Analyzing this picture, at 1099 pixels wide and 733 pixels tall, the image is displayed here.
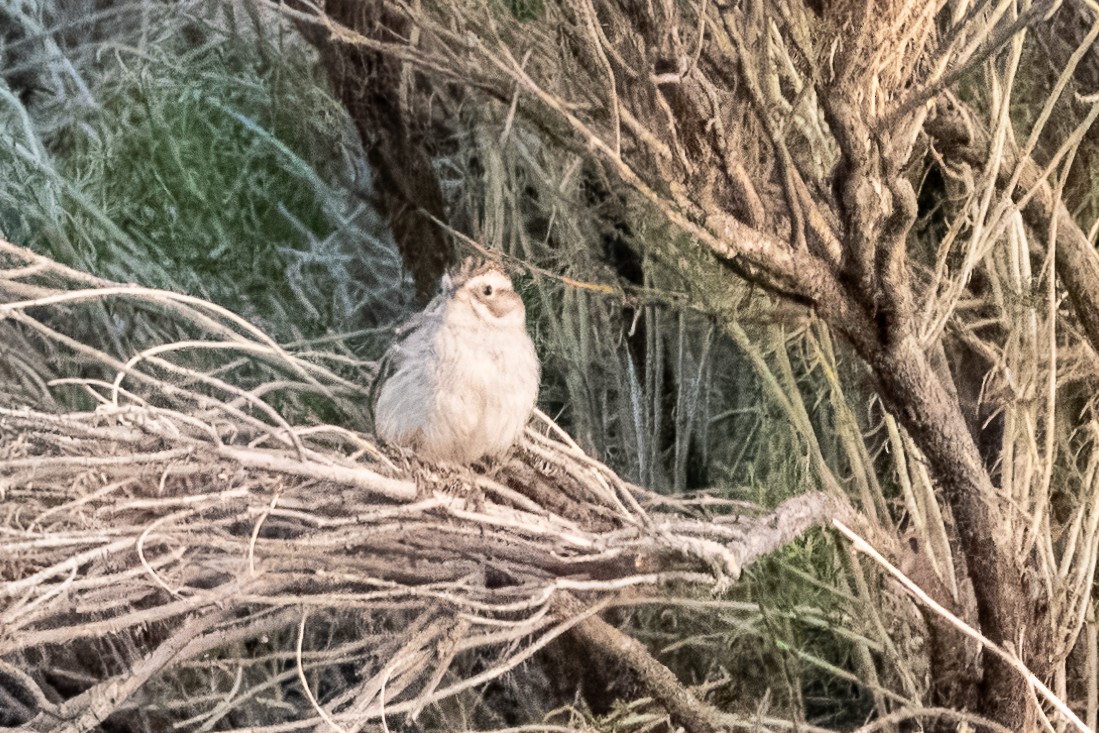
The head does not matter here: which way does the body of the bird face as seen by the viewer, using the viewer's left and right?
facing the viewer and to the right of the viewer
